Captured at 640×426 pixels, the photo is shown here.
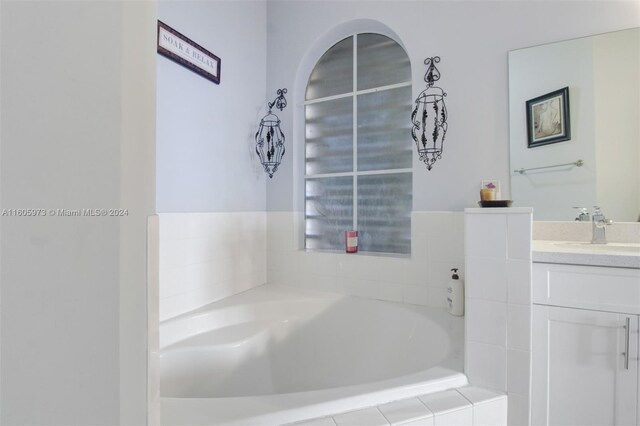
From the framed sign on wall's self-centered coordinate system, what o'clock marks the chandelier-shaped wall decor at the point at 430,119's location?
The chandelier-shaped wall decor is roughly at 11 o'clock from the framed sign on wall.

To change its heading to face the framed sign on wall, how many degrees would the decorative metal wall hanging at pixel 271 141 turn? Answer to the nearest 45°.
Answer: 0° — it already faces it

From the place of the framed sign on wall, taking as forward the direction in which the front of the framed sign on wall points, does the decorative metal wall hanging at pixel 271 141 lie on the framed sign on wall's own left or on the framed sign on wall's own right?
on the framed sign on wall's own left

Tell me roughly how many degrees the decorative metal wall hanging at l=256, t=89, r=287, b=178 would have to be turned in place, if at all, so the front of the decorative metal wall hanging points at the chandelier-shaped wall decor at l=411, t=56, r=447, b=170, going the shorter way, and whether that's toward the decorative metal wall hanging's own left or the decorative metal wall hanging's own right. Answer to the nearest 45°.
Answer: approximately 90° to the decorative metal wall hanging's own left

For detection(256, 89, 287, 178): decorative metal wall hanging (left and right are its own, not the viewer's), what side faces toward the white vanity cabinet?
left

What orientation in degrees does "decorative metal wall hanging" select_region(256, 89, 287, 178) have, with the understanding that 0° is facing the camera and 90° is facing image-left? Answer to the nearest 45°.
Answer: approximately 45°

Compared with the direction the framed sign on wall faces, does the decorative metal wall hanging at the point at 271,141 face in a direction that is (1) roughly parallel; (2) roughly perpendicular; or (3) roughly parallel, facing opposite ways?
roughly perpendicular
